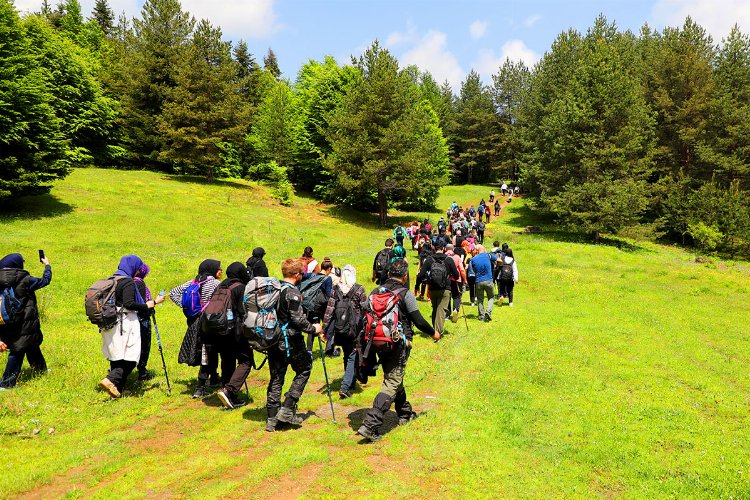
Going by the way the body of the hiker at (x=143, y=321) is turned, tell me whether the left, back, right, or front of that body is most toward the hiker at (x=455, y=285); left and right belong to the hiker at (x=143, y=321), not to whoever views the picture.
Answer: front

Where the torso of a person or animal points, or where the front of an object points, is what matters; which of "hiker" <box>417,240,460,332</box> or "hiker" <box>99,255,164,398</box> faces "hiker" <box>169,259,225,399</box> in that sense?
"hiker" <box>99,255,164,398</box>

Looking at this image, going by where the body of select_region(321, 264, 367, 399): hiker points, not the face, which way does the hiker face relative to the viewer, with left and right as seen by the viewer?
facing away from the viewer

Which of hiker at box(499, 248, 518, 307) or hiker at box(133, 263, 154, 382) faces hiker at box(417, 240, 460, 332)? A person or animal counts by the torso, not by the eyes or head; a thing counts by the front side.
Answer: hiker at box(133, 263, 154, 382)

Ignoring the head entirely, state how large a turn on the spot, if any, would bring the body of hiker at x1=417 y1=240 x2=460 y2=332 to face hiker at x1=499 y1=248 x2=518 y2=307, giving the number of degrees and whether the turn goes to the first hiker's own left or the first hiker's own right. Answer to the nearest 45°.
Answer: approximately 45° to the first hiker's own right

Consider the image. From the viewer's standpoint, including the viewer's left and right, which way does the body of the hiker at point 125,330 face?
facing to the right of the viewer

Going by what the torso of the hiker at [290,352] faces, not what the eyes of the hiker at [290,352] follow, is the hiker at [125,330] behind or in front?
behind

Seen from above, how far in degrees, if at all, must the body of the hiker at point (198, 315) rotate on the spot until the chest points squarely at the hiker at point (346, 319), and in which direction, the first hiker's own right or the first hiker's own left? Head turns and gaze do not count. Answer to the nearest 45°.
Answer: approximately 45° to the first hiker's own right

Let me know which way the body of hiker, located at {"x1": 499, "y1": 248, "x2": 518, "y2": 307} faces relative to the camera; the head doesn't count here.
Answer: away from the camera

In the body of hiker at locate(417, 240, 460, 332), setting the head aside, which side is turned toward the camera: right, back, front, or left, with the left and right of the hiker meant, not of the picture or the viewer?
back

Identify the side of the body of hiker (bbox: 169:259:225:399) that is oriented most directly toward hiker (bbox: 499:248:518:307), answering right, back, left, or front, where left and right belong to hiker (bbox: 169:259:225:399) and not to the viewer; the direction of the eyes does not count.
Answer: front
